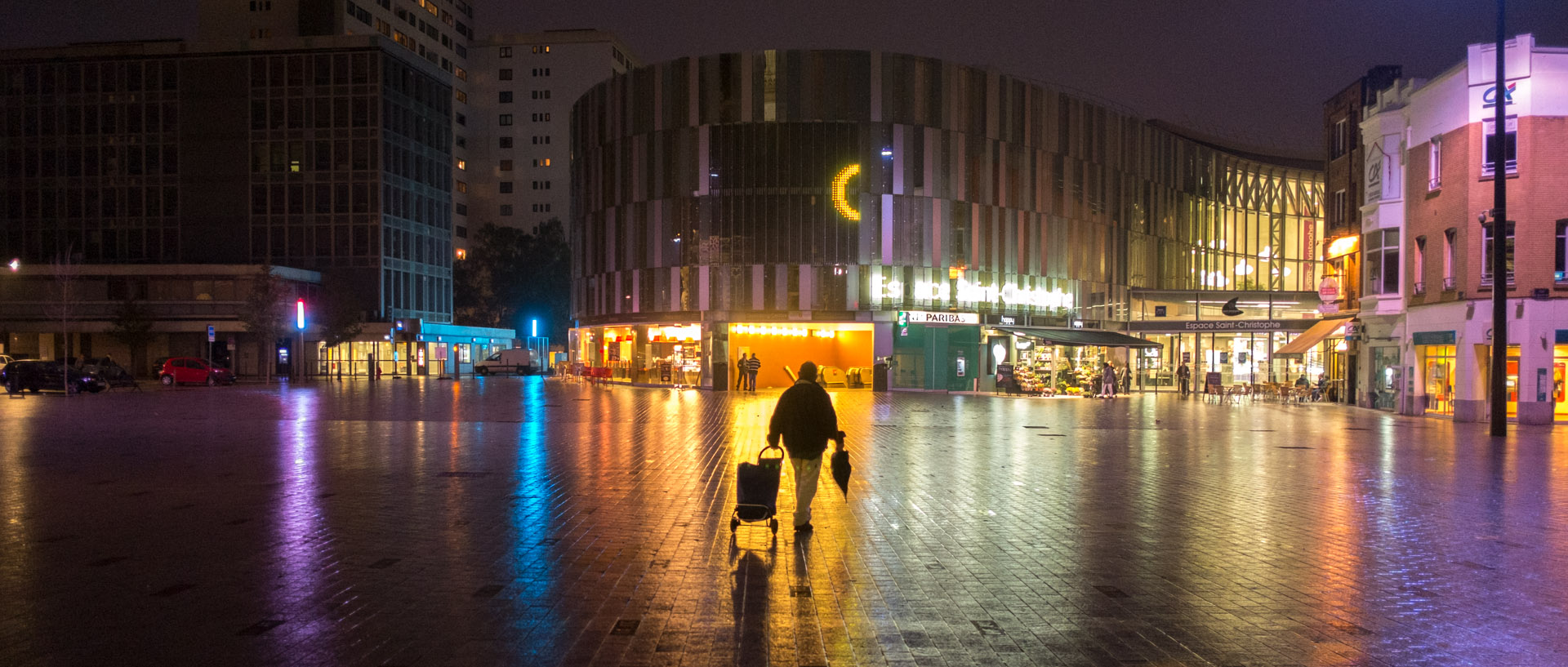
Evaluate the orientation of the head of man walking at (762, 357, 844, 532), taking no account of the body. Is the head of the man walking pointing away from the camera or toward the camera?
away from the camera

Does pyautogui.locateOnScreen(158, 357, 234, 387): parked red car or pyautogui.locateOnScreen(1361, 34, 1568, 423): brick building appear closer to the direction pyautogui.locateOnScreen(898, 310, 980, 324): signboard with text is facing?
the brick building

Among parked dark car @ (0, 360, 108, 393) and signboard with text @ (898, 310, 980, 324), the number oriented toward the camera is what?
1

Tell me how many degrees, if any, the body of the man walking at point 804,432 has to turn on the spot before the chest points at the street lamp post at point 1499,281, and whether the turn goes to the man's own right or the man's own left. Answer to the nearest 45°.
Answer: approximately 45° to the man's own right

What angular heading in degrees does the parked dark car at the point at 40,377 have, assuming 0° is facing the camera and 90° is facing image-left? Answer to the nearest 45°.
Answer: approximately 270°

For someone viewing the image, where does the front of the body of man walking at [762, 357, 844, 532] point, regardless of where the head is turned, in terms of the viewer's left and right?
facing away from the viewer

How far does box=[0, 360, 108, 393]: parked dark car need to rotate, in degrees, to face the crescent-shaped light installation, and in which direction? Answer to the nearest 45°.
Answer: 0° — it already faces it
